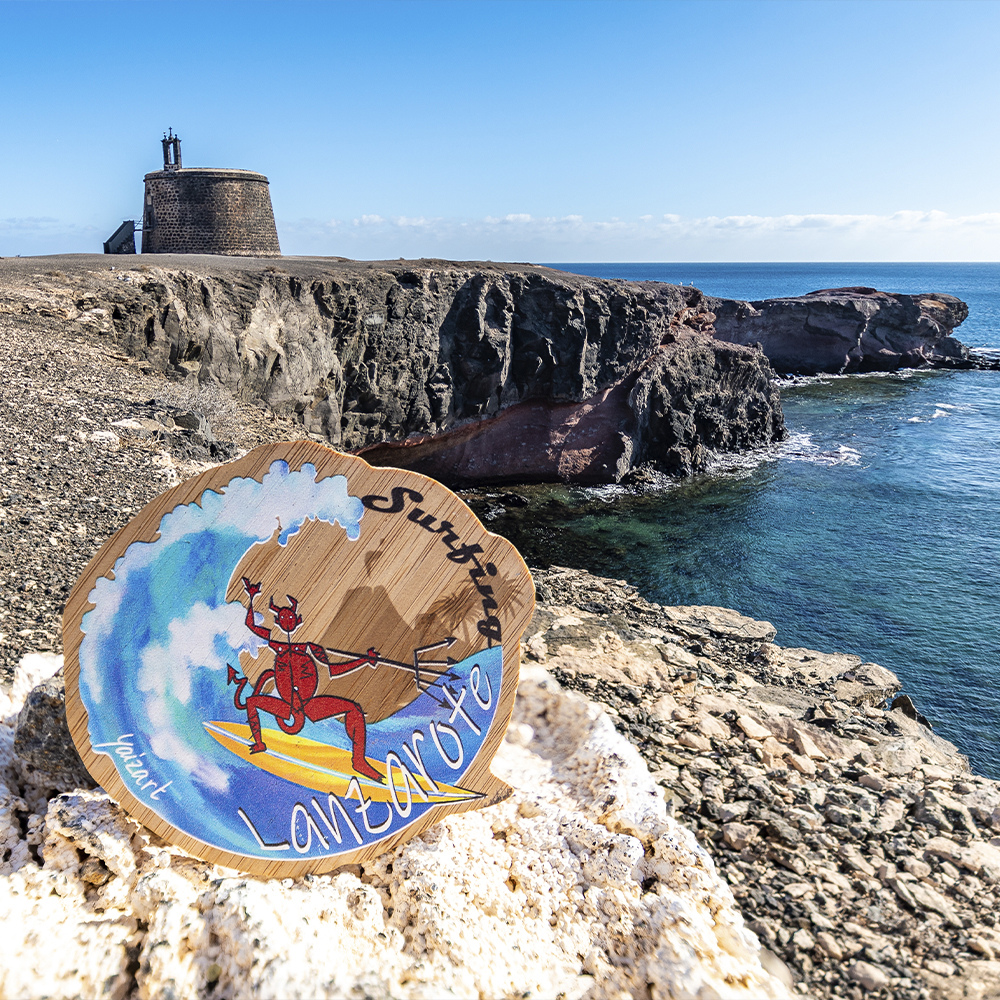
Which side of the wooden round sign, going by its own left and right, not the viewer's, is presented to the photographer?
front

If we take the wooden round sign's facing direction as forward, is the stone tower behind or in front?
behind
